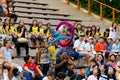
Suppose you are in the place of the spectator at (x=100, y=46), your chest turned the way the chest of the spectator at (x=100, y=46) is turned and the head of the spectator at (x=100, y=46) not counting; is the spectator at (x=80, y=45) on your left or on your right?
on your right

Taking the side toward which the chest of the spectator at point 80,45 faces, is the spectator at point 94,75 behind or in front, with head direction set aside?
in front

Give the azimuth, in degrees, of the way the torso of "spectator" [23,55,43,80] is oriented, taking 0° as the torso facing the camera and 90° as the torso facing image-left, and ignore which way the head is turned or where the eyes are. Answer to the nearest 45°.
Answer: approximately 315°

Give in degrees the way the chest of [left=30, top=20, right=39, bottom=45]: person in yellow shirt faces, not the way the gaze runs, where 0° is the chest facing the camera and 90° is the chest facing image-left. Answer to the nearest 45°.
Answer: approximately 0°

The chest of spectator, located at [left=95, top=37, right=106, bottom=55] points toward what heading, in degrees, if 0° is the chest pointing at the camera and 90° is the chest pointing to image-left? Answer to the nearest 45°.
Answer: approximately 0°

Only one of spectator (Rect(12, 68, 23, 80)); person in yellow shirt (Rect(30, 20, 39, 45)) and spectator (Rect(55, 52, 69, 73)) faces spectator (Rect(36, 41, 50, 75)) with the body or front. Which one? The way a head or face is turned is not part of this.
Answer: the person in yellow shirt

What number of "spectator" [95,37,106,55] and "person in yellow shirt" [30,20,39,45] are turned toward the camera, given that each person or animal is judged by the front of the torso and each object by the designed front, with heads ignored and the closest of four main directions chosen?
2

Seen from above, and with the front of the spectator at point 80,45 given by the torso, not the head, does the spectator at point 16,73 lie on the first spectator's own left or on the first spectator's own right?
on the first spectator's own right

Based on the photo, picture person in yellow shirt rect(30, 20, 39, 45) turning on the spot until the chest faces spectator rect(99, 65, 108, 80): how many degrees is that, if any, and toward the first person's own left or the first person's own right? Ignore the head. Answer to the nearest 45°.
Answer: approximately 45° to the first person's own left

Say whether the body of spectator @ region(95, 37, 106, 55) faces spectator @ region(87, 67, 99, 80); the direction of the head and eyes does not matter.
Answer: yes

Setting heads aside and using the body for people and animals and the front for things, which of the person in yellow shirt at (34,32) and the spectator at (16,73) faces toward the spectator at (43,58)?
the person in yellow shirt
